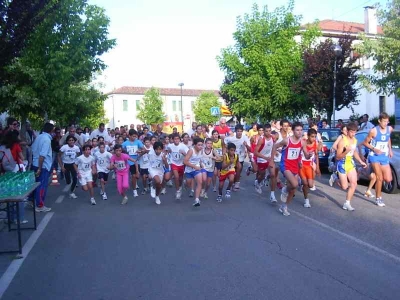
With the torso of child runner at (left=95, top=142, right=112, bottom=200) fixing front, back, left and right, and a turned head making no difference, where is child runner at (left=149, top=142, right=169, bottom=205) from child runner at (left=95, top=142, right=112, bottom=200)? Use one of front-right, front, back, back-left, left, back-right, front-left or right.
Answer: front-left

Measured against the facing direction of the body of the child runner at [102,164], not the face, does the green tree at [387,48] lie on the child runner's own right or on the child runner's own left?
on the child runner's own left

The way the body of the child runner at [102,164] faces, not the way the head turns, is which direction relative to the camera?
toward the camera

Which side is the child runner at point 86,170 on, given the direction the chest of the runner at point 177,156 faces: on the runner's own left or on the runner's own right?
on the runner's own right

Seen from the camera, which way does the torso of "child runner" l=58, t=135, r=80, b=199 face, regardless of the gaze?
toward the camera

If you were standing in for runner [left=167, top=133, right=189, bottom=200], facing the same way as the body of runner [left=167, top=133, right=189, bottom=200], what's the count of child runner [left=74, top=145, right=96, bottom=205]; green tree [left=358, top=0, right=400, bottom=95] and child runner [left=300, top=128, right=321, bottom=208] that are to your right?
1

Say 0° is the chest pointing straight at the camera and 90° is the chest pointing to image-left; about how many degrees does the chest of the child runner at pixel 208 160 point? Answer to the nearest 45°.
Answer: approximately 0°

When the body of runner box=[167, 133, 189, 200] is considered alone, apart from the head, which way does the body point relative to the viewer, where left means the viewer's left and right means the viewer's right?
facing the viewer

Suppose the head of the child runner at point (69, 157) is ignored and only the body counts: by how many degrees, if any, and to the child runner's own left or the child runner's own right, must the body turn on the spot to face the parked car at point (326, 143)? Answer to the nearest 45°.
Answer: approximately 90° to the child runner's own left

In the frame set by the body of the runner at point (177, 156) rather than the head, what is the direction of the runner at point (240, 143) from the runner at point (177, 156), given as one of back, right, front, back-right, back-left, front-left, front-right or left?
back-left
